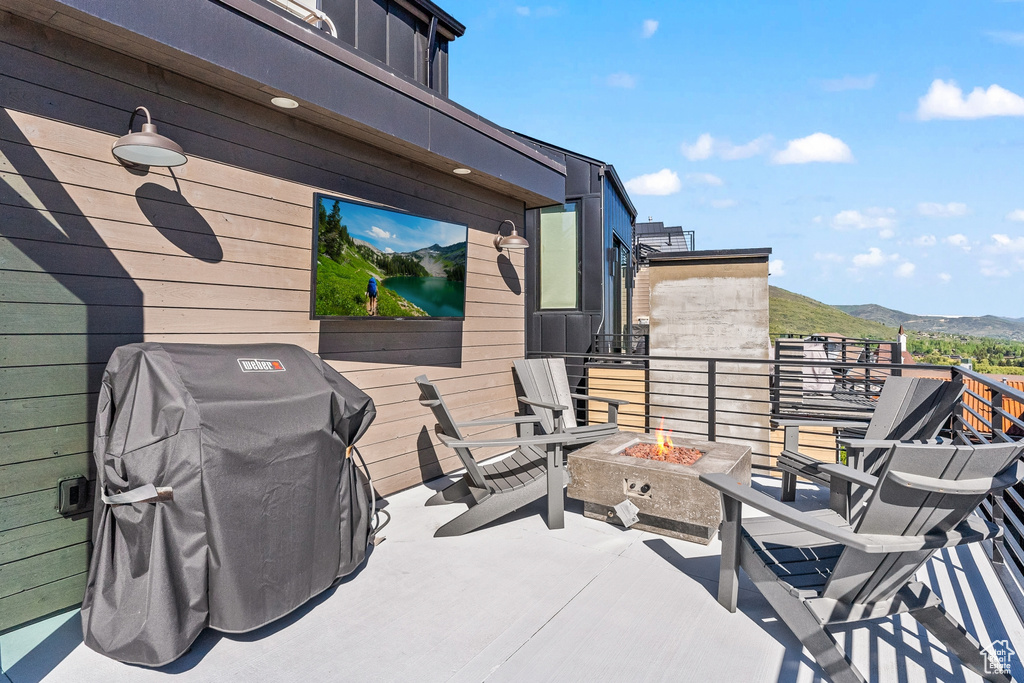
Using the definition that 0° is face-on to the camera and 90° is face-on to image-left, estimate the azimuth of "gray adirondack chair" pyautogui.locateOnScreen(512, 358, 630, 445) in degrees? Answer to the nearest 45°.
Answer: approximately 315°

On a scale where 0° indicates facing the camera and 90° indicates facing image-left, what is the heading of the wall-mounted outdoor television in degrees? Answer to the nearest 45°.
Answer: approximately 315°

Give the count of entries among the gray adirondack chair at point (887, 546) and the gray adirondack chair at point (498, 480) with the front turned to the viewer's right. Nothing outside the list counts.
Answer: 1

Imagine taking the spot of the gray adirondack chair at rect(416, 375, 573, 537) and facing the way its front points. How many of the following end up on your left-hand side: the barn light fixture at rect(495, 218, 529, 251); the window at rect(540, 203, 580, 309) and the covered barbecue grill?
2

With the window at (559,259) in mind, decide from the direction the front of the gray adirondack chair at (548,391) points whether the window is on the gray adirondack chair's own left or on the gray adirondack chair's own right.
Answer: on the gray adirondack chair's own left

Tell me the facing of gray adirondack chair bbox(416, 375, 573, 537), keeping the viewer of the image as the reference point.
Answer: facing to the right of the viewer

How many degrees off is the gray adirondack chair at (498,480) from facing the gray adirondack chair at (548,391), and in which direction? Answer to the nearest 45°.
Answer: approximately 90° to its left

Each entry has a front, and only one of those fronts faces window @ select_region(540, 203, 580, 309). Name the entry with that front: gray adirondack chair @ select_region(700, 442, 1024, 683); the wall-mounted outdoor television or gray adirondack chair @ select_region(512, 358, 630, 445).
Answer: gray adirondack chair @ select_region(700, 442, 1024, 683)

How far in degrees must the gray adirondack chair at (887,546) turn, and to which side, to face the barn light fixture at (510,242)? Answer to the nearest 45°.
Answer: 0° — it already faces it

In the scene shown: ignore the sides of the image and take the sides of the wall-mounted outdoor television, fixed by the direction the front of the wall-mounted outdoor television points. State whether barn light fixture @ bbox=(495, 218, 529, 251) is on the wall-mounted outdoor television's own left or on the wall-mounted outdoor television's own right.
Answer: on the wall-mounted outdoor television's own left

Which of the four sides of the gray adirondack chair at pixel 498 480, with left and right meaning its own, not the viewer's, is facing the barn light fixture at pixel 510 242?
left

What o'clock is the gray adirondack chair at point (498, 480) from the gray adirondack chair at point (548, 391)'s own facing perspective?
the gray adirondack chair at point (498, 480) is roughly at 2 o'clock from the gray adirondack chair at point (548, 391).
